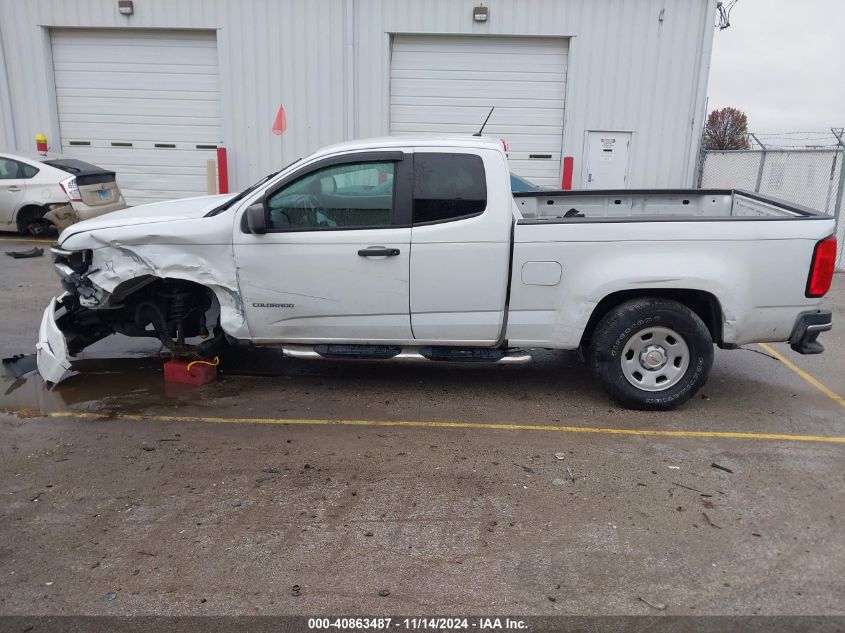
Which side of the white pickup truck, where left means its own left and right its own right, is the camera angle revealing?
left

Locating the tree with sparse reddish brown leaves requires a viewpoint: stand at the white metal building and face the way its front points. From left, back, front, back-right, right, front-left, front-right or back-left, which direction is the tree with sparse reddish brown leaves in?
back-left

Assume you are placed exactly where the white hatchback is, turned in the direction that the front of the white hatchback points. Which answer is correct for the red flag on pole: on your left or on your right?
on your right

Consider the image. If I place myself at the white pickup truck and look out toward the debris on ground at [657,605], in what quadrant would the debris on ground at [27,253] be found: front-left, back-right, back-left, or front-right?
back-right

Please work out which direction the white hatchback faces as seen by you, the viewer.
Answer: facing away from the viewer and to the left of the viewer

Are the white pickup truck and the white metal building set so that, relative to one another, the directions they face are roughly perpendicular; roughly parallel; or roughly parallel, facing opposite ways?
roughly perpendicular

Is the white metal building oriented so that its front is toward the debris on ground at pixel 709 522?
yes

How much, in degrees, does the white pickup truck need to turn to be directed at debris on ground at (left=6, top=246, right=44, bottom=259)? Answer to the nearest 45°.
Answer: approximately 45° to its right

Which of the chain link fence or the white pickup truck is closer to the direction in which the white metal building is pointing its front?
the white pickup truck

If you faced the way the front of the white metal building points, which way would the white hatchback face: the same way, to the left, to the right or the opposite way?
to the right

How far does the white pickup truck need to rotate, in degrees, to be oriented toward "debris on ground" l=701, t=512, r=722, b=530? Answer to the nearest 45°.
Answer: approximately 135° to its left

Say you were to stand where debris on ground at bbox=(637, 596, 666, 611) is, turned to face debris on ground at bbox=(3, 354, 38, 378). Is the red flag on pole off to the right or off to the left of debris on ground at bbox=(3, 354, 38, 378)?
right

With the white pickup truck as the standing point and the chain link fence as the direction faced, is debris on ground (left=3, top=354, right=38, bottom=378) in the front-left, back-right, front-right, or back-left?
back-left

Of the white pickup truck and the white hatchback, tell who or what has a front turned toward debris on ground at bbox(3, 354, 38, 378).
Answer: the white pickup truck

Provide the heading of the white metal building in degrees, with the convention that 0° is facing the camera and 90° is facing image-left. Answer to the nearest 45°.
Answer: approximately 0°

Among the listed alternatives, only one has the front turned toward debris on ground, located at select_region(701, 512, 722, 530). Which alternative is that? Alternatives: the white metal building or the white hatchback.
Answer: the white metal building
